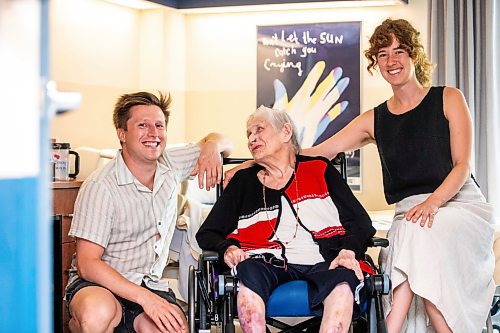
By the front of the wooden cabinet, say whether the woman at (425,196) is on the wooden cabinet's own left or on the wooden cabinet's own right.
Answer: on the wooden cabinet's own left

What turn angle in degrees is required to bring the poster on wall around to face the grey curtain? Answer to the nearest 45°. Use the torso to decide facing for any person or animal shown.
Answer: approximately 45° to its left

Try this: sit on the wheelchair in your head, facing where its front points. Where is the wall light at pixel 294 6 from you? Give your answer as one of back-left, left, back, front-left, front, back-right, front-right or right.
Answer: back

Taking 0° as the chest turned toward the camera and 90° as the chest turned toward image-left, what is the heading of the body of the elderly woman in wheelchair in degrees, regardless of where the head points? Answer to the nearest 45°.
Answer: approximately 0°

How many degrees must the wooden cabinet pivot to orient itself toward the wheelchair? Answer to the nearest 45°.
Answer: approximately 45° to its left

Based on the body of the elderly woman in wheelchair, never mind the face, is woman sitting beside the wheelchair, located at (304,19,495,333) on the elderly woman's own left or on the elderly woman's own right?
on the elderly woman's own left

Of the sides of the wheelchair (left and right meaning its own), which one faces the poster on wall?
back

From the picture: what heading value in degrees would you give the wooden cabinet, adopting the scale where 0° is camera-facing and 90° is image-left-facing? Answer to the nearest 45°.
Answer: approximately 0°
